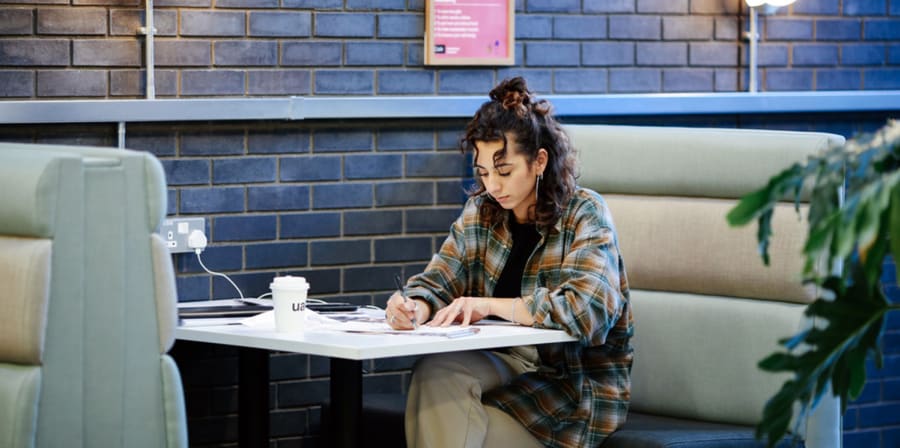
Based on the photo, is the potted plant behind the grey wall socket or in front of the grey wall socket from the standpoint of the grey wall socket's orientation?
in front

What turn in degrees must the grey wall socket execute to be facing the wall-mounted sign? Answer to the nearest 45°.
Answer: approximately 90° to its left

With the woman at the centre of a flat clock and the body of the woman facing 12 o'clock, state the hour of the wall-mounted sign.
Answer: The wall-mounted sign is roughly at 4 o'clock from the woman.

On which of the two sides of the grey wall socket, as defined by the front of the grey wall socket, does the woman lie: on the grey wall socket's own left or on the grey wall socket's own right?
on the grey wall socket's own left

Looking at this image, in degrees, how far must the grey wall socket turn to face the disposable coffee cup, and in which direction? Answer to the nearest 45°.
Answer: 0° — it already faces it

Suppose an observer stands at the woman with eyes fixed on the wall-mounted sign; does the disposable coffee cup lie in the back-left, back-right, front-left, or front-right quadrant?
back-left

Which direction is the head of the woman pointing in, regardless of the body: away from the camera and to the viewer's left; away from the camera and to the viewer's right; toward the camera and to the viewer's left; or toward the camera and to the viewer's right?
toward the camera and to the viewer's left

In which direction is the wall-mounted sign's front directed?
toward the camera

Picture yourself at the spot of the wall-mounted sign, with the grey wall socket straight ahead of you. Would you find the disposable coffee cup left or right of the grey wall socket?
left

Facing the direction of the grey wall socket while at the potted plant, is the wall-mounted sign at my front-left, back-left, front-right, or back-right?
front-right

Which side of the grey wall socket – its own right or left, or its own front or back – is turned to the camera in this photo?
front

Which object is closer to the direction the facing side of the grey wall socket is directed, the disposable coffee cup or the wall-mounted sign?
the disposable coffee cup

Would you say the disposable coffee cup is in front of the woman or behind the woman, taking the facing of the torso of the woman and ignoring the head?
in front

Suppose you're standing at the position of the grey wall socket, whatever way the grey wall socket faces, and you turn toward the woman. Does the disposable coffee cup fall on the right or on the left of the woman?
right

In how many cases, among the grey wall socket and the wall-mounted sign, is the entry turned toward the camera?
2

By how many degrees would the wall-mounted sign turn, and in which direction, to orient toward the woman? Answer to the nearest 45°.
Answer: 0° — it already faces them

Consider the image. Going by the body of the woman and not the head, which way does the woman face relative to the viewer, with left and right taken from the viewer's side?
facing the viewer and to the left of the viewer
